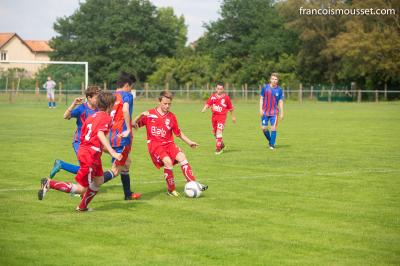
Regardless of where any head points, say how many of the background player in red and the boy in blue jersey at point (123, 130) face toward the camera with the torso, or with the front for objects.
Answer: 1

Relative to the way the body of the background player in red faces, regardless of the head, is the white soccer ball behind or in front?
in front

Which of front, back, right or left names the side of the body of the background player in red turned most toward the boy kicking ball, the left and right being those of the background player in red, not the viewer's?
front

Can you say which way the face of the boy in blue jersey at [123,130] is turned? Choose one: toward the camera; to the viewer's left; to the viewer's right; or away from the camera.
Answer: to the viewer's right

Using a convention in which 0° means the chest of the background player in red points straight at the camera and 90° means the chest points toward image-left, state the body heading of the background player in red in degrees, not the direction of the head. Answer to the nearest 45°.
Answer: approximately 0°

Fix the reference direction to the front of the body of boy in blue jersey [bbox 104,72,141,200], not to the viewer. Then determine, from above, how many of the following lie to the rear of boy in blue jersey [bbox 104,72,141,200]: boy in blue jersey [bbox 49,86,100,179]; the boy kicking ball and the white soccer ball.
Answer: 1

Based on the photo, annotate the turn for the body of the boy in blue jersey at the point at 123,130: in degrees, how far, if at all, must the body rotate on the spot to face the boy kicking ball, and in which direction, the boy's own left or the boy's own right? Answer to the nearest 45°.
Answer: approximately 45° to the boy's own right

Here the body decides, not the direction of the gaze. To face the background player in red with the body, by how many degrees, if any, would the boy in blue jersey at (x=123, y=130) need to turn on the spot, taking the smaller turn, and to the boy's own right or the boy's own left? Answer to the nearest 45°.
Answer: approximately 90° to the boy's own left

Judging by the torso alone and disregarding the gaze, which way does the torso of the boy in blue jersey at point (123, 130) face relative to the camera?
to the viewer's right
